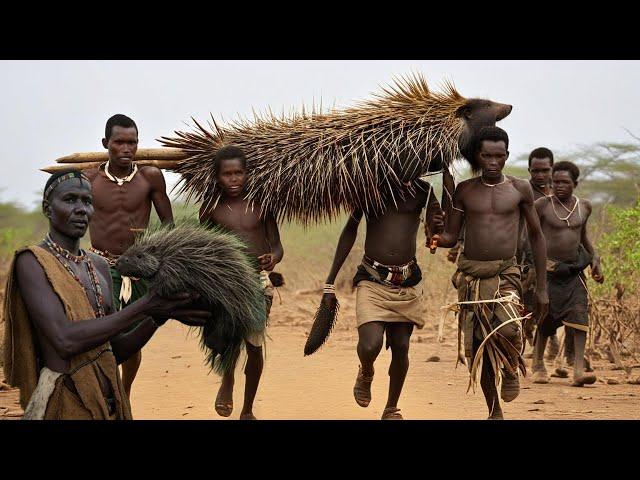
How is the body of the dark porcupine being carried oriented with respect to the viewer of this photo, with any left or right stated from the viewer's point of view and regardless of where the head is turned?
facing to the left of the viewer

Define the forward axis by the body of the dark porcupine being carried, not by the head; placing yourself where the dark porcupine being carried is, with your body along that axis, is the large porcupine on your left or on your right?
on your right

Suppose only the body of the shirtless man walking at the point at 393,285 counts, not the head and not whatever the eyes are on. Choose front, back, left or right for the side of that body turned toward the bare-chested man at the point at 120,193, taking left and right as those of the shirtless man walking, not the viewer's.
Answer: right

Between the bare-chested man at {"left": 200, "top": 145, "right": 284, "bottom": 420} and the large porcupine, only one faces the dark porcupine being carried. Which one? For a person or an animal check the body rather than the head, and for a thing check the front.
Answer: the bare-chested man

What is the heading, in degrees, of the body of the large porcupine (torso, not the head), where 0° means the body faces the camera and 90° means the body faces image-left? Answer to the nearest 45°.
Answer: approximately 270°

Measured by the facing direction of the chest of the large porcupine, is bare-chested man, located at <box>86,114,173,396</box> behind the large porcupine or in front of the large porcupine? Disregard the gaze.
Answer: behind

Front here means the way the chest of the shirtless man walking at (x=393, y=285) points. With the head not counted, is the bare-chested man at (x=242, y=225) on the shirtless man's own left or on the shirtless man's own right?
on the shirtless man's own right

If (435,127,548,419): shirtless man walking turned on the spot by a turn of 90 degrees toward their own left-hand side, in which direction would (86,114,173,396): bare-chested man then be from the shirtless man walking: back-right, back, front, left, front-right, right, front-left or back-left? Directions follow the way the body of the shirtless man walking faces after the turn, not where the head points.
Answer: back

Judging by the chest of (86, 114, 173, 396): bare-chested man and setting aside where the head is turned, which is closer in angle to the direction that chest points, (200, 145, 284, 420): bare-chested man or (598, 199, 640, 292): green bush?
the bare-chested man
